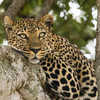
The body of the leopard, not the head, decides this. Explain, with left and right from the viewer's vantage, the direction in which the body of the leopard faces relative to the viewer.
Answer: facing the viewer and to the left of the viewer
